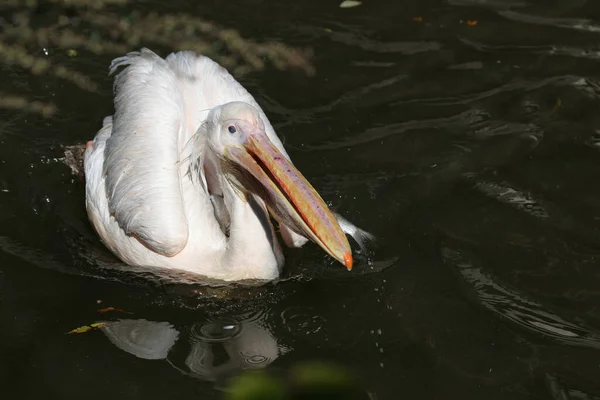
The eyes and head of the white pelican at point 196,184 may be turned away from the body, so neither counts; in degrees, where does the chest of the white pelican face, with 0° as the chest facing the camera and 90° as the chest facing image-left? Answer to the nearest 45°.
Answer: approximately 315°

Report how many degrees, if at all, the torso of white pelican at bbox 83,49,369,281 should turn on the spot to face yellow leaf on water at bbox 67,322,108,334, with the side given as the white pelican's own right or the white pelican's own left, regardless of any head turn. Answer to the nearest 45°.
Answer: approximately 90° to the white pelican's own right
